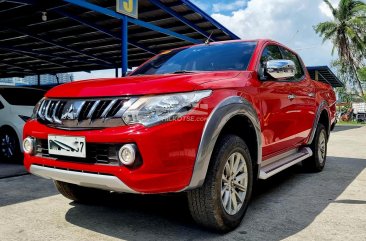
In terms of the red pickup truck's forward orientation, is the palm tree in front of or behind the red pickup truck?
behind

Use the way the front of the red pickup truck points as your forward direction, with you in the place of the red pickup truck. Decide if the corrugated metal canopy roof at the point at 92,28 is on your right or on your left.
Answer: on your right

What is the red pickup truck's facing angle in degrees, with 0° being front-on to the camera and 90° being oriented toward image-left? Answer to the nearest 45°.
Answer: approximately 45°

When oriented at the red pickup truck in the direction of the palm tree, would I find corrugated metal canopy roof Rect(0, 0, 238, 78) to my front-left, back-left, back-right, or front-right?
front-left

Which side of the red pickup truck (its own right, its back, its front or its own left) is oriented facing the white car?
right

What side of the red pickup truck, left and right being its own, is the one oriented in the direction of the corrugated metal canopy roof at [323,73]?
back

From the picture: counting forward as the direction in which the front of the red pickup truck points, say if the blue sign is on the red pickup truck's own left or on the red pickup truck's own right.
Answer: on the red pickup truck's own right
